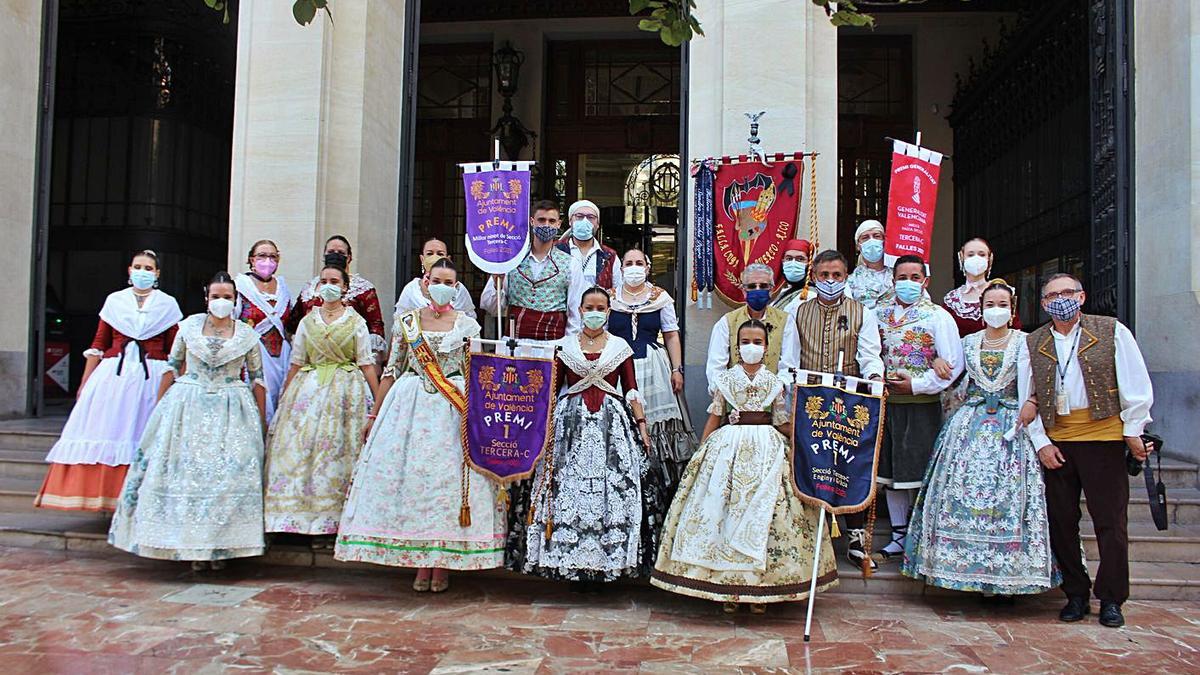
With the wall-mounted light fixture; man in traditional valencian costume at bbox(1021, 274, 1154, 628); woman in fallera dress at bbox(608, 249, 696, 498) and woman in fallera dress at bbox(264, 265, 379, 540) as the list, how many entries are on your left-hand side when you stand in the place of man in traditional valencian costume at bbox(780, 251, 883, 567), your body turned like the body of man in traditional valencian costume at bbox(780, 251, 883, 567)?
1

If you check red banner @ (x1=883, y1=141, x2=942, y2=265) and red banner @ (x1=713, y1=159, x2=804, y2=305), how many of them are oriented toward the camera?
2

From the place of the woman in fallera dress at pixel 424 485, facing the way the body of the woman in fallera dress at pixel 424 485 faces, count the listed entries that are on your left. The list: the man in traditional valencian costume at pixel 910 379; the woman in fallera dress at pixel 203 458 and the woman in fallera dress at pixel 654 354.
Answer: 2

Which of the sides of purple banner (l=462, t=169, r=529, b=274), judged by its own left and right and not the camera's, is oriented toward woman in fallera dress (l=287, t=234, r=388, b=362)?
right

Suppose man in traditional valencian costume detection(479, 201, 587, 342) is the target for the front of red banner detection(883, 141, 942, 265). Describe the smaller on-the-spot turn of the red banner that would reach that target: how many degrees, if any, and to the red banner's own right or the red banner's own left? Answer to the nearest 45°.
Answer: approximately 45° to the red banner's own right

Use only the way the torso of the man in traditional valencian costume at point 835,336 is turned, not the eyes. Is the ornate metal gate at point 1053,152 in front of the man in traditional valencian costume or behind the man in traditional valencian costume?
behind

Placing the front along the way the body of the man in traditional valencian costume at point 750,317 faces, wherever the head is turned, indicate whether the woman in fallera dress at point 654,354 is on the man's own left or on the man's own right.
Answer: on the man's own right

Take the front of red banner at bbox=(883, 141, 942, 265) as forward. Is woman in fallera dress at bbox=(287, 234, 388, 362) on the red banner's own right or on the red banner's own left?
on the red banner's own right
